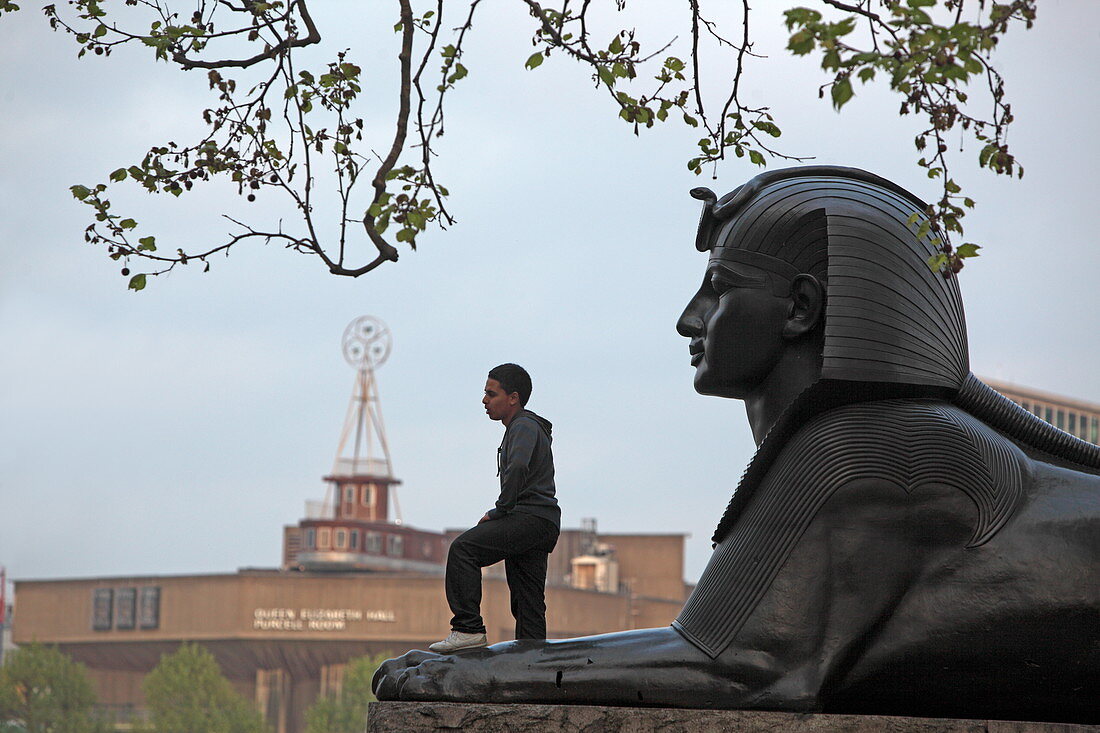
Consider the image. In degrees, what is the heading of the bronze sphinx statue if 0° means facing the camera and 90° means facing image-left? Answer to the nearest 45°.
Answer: approximately 90°
